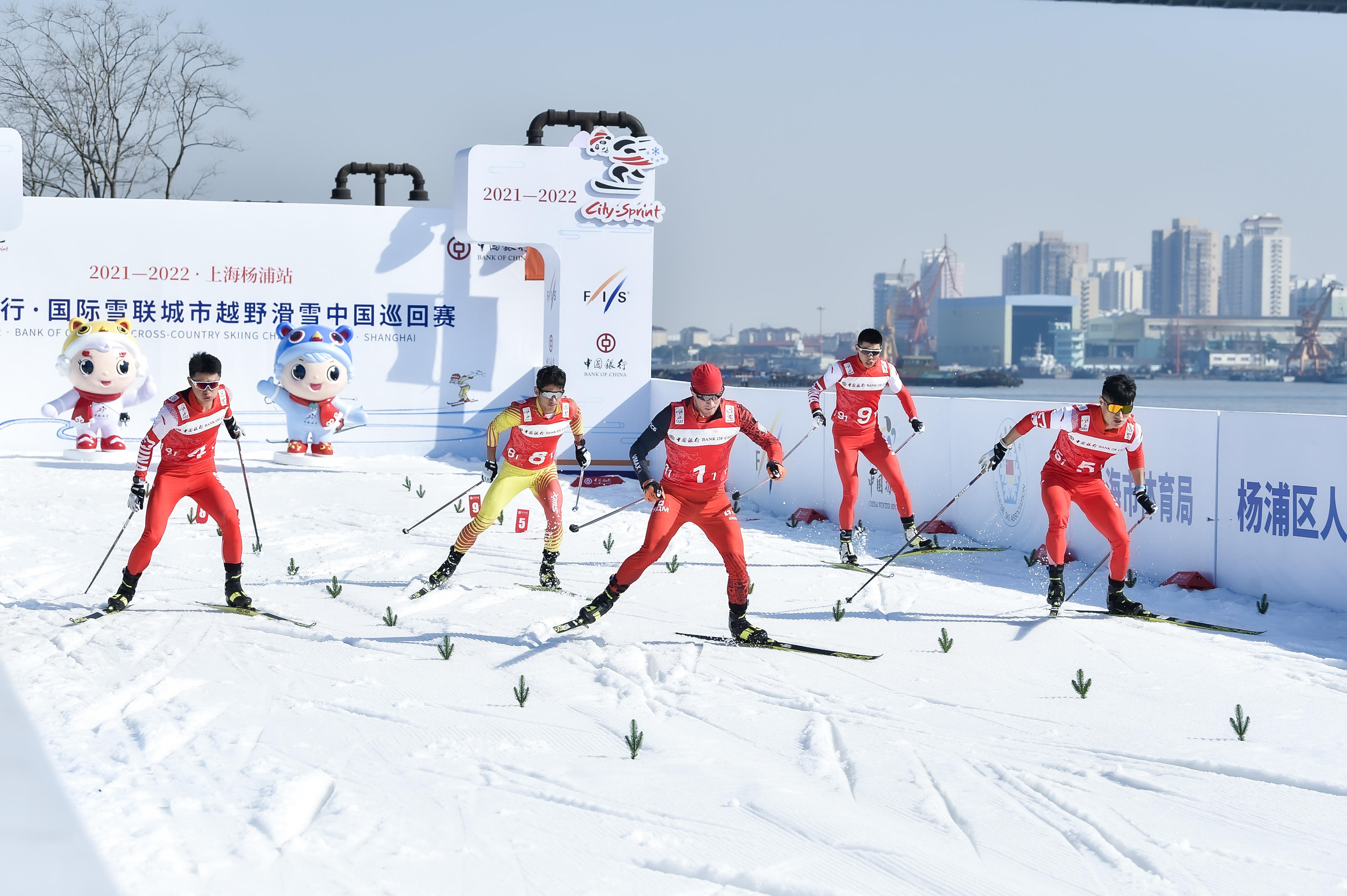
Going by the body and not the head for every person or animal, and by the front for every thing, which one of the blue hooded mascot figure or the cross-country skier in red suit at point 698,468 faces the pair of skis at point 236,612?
the blue hooded mascot figure

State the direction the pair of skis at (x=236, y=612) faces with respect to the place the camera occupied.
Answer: facing the viewer

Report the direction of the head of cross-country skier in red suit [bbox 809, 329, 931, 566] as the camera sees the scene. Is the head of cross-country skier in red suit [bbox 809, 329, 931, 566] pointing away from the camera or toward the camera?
toward the camera

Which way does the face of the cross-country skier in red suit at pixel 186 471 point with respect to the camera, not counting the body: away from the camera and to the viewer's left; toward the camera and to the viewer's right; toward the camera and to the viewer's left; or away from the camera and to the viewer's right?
toward the camera and to the viewer's right

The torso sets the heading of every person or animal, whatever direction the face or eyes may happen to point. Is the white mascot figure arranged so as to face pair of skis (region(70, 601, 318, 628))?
yes

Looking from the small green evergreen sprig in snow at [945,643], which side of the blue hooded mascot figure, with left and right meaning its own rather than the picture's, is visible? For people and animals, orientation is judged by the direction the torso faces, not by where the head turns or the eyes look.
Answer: front

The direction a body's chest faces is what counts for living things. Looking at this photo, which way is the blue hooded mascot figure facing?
toward the camera

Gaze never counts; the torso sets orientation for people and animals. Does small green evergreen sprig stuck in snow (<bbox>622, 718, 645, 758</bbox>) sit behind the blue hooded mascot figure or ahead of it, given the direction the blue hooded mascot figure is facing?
ahead

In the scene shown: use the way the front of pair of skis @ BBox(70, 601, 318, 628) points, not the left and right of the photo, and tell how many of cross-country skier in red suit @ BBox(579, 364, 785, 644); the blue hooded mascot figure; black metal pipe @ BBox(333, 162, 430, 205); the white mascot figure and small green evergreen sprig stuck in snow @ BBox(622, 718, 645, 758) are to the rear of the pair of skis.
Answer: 3

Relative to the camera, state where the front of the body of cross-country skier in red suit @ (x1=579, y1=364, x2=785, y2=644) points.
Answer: toward the camera

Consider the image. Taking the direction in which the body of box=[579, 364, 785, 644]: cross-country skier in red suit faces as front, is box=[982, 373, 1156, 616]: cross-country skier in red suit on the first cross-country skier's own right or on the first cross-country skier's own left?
on the first cross-country skier's own left

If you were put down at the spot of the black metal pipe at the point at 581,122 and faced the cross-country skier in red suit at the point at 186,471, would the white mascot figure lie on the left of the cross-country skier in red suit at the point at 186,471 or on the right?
right

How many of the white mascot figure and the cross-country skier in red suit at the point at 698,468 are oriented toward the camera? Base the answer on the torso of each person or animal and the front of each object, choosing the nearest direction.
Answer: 2

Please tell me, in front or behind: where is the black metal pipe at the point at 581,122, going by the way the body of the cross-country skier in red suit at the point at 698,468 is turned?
behind

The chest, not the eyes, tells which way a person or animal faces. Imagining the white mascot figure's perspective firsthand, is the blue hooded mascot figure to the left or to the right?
on its left

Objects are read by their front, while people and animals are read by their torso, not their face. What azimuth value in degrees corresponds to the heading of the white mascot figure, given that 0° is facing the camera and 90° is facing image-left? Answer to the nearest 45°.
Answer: approximately 0°

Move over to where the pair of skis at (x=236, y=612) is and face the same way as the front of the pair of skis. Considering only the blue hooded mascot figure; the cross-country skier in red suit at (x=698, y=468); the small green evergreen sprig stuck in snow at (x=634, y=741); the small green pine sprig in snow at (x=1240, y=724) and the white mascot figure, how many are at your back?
2
